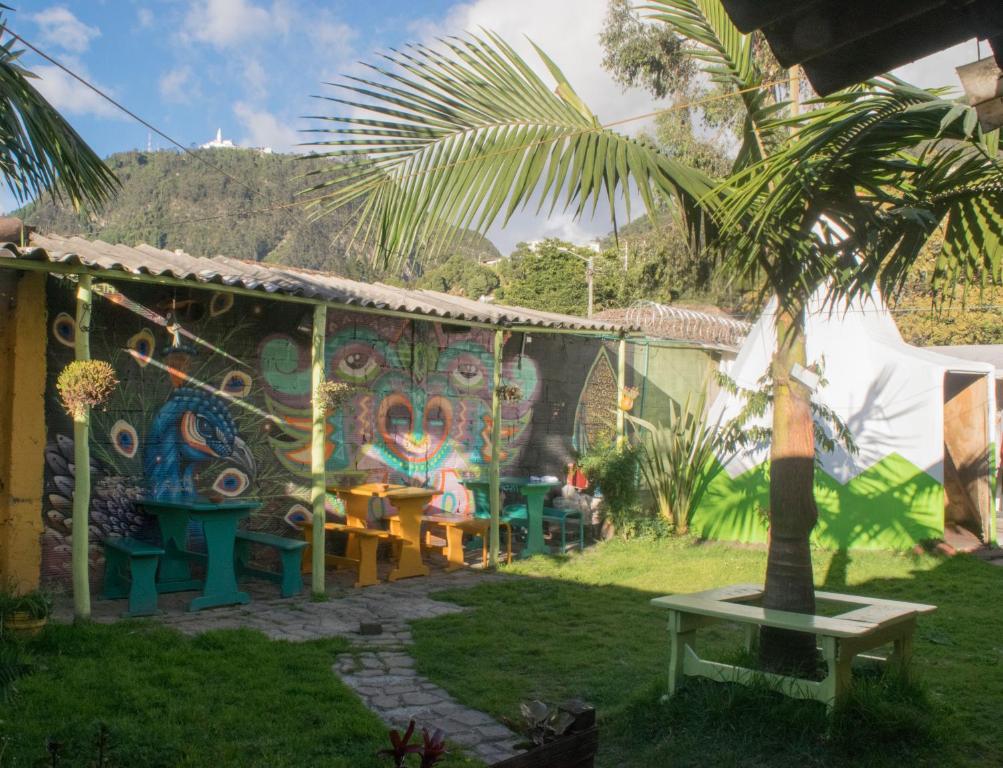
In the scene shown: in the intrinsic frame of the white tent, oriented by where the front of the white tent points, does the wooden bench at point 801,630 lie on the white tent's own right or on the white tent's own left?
on the white tent's own right

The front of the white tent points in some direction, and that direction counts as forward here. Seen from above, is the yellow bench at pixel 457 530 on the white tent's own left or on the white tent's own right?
on the white tent's own right

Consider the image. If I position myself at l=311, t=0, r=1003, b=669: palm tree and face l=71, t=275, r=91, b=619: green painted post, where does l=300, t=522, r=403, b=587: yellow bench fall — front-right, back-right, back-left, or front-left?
front-right

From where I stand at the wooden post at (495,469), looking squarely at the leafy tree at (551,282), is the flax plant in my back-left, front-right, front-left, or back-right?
front-right

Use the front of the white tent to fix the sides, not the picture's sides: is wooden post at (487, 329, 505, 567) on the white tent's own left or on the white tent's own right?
on the white tent's own right

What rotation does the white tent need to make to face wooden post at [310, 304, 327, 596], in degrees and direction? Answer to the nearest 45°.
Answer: approximately 90° to its right

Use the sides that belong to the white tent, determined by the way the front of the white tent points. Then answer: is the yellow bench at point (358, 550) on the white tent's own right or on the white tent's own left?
on the white tent's own right

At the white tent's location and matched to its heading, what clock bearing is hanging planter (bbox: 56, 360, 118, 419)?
The hanging planter is roughly at 3 o'clock from the white tent.

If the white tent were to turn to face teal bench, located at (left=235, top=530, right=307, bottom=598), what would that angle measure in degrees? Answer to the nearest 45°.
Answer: approximately 90° to its right

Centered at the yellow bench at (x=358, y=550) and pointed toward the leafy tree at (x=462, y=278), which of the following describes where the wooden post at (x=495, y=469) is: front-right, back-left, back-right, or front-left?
front-right

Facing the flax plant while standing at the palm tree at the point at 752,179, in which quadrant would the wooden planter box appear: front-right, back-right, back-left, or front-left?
back-left

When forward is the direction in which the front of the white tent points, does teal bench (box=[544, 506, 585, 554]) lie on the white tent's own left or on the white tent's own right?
on the white tent's own right
